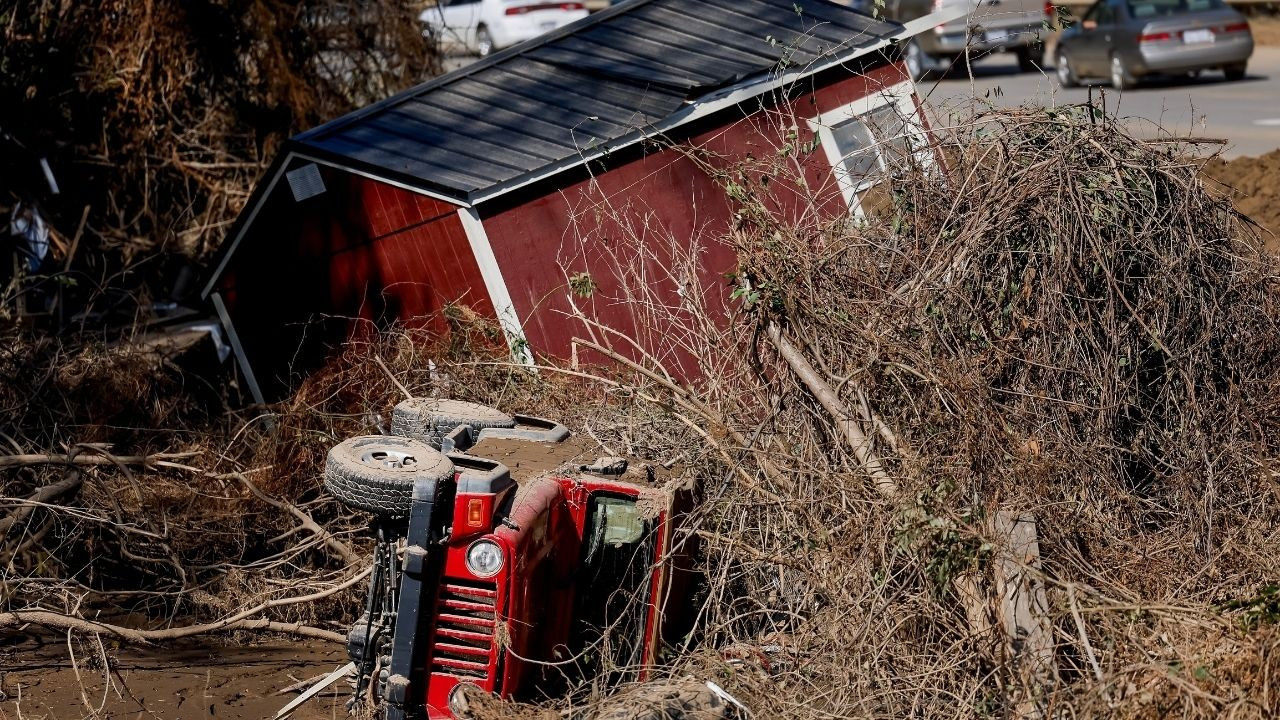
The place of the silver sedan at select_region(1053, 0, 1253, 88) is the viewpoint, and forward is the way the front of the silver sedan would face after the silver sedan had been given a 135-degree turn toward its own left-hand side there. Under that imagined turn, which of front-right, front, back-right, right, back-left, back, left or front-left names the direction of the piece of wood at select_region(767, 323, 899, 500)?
front

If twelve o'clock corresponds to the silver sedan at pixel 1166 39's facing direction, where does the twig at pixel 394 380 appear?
The twig is roughly at 8 o'clock from the silver sedan.

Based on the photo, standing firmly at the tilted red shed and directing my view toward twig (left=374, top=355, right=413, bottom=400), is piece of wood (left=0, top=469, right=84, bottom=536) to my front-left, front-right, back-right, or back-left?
front-right

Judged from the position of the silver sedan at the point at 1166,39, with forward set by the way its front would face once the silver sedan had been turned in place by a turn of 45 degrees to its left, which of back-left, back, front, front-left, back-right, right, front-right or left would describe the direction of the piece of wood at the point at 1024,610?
left

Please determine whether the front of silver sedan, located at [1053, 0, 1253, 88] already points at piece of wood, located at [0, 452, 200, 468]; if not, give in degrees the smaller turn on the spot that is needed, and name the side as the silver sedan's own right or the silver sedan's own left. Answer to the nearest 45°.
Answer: approximately 135° to the silver sedan's own left

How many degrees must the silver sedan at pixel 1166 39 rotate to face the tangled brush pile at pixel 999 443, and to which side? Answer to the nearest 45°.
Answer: approximately 135° to its left

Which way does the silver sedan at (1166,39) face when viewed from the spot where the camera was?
facing away from the viewer and to the left of the viewer

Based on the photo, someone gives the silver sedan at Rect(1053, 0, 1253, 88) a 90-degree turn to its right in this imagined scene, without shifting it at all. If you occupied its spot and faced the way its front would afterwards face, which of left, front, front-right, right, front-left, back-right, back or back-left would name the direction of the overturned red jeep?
back-right

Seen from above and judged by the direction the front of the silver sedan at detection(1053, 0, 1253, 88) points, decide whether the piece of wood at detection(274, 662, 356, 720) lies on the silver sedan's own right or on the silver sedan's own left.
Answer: on the silver sedan's own left

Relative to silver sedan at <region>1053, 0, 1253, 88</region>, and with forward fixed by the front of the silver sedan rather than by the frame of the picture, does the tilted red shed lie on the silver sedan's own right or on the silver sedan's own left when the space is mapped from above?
on the silver sedan's own left
